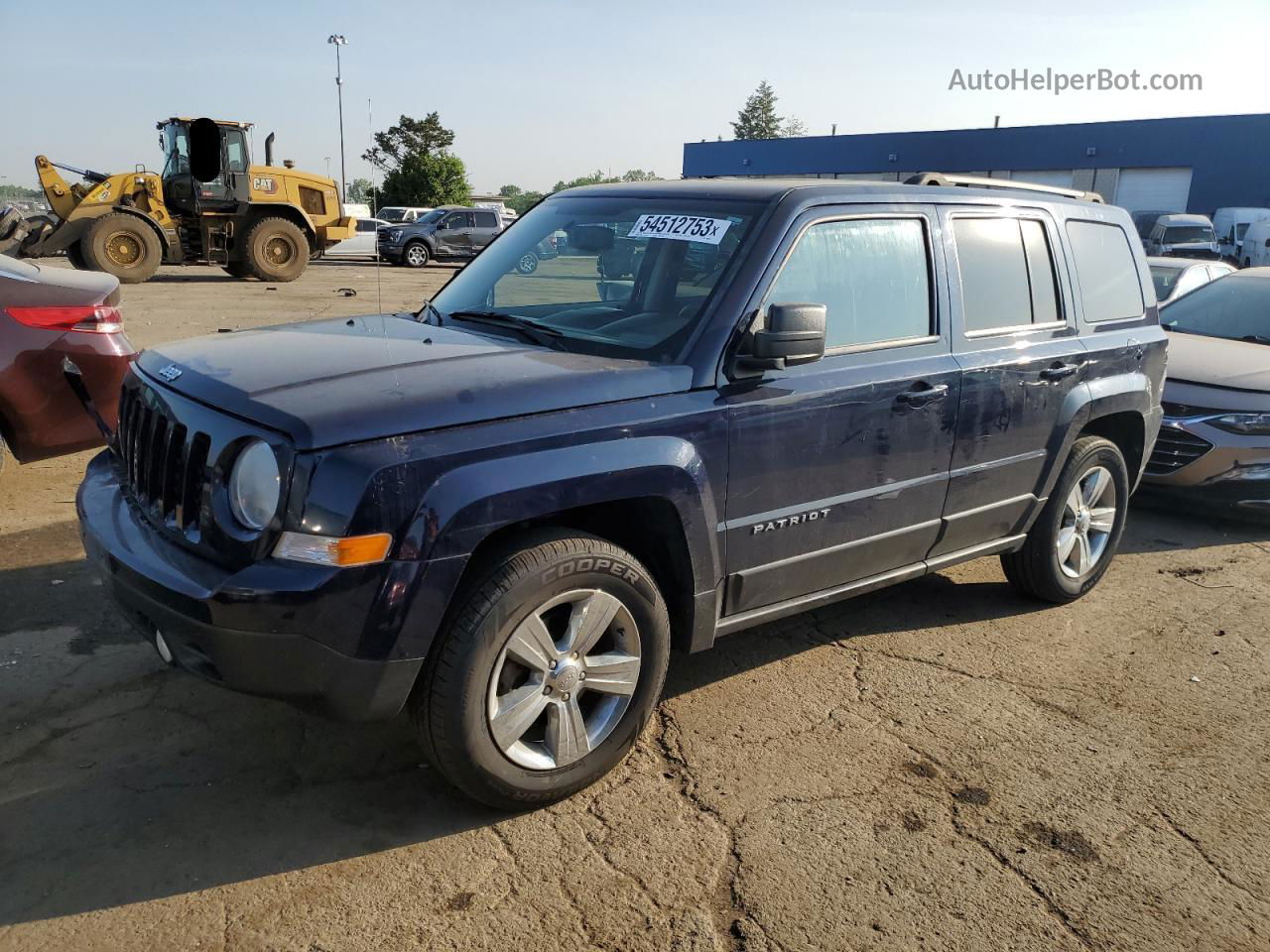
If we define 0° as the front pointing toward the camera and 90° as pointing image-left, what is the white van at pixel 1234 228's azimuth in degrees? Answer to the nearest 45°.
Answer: approximately 45°

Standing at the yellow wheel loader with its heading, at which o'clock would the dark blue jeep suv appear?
The dark blue jeep suv is roughly at 9 o'clock from the yellow wheel loader.

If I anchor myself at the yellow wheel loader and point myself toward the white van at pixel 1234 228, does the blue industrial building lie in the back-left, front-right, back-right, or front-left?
front-left

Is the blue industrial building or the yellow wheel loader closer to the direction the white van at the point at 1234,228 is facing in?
the yellow wheel loader

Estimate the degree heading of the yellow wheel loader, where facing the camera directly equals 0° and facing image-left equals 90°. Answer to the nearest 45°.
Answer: approximately 90°

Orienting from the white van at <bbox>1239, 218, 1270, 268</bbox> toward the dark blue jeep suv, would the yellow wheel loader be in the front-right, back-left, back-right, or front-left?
front-right

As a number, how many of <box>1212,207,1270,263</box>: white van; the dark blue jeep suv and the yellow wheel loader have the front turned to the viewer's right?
0

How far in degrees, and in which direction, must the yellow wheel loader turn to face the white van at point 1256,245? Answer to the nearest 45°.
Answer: approximately 180°

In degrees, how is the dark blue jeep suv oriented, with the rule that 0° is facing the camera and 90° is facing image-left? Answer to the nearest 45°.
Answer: approximately 45°

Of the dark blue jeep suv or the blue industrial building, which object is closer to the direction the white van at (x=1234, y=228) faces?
the dark blue jeep suv

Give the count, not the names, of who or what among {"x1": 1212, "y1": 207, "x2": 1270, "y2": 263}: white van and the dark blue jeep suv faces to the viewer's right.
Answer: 0

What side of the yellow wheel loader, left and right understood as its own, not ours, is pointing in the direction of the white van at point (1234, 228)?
back
